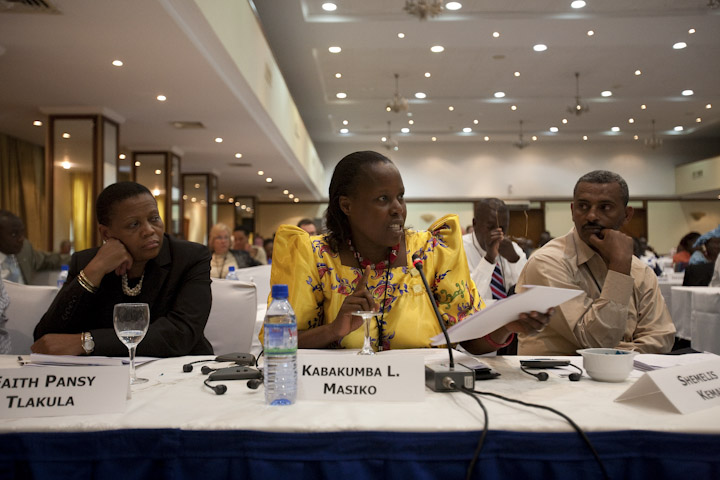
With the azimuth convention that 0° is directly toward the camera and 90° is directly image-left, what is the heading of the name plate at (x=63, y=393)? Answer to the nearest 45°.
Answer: approximately 0°

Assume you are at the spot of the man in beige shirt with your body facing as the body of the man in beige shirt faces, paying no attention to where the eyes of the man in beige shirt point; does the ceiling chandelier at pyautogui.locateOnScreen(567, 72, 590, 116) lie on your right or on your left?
on your right

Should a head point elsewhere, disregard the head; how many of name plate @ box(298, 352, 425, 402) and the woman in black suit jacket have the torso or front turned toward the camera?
2

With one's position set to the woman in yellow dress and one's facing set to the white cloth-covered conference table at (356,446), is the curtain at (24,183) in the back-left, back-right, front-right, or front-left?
back-right

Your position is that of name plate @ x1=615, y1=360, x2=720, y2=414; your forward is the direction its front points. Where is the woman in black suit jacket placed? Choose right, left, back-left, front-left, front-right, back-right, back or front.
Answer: back-right

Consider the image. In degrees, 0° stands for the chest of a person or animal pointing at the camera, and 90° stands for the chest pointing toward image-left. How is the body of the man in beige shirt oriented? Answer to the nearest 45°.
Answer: approximately 45°

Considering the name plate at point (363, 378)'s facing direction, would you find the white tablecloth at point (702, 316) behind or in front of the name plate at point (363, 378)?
behind

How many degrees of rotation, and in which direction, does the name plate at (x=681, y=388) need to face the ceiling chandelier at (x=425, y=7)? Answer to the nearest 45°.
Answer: approximately 180°

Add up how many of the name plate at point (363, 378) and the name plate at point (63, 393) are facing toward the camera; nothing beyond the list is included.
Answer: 2
